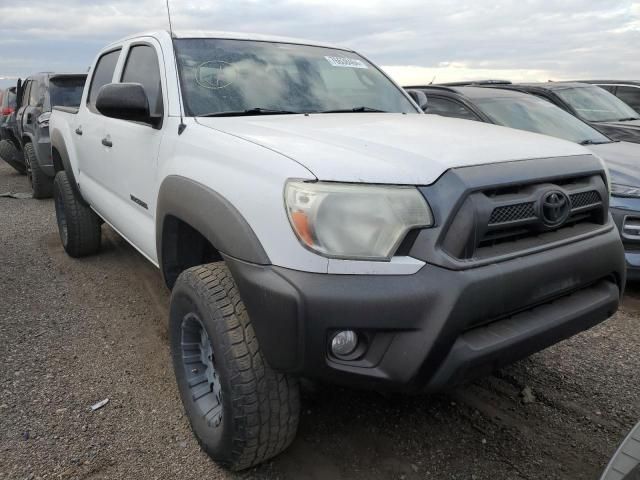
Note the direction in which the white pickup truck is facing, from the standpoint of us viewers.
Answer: facing the viewer and to the right of the viewer

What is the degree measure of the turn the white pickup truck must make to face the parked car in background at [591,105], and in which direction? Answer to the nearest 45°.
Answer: approximately 90° to its left

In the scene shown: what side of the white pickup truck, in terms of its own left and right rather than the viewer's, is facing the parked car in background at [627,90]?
left

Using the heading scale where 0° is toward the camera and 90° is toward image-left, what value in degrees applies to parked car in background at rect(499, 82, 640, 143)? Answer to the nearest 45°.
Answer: approximately 315°

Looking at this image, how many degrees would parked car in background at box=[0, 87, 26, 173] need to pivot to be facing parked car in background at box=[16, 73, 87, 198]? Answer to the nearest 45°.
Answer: approximately 135° to its left

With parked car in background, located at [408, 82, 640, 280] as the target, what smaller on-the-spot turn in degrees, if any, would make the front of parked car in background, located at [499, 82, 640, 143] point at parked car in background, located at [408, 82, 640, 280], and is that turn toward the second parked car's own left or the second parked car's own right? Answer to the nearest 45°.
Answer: approximately 45° to the second parked car's own right

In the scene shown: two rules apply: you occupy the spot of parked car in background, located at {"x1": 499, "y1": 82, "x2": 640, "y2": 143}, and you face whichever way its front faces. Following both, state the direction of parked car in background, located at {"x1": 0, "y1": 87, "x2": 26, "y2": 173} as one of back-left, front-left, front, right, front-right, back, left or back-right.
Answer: back-right

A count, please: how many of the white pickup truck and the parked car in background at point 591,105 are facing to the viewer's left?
0

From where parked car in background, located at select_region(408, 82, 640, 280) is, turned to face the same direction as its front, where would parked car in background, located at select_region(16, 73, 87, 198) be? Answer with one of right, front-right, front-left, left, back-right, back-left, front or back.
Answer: back-right

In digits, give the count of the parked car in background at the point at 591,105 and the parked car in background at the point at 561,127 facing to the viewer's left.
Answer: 0
